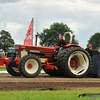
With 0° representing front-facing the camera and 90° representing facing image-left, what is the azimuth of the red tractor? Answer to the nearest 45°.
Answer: approximately 45°
